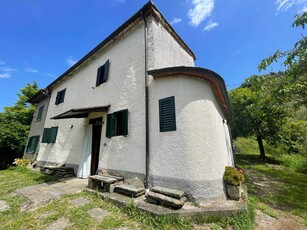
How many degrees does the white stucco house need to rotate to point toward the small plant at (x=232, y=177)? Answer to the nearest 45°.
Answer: approximately 90° to its left

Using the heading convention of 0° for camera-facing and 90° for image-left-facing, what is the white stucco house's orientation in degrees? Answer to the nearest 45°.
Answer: approximately 45°
